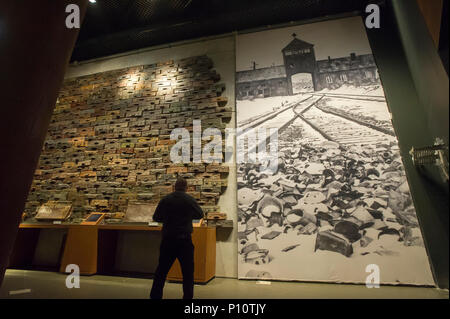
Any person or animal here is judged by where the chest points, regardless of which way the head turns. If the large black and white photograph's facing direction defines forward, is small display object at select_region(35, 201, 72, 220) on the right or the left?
on its right

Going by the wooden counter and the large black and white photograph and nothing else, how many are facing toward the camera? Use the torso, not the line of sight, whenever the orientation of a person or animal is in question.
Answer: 2

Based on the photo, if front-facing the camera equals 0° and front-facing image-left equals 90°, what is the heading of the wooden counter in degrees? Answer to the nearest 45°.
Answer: approximately 0°

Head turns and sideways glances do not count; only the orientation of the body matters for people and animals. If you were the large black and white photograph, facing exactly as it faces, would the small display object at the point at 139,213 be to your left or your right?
on your right

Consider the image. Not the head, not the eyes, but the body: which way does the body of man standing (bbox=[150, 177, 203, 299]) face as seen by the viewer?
away from the camera

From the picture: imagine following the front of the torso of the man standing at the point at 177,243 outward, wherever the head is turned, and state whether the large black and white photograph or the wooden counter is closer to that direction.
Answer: the wooden counter

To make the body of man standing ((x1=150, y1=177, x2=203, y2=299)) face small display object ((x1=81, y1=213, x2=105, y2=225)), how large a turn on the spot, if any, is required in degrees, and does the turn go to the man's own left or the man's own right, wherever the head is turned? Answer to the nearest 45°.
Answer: approximately 45° to the man's own left

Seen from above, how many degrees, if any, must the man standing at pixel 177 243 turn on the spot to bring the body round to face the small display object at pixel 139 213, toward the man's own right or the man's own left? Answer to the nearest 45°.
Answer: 0° — they already face it

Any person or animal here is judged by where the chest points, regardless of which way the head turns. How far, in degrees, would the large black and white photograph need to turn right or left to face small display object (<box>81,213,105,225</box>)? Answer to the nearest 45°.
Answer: approximately 90° to its right

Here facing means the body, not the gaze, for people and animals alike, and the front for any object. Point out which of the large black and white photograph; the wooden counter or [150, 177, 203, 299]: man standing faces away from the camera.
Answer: the man standing

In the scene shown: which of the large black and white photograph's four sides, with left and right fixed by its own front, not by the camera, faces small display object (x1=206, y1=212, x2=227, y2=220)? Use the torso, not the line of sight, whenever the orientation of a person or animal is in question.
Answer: right

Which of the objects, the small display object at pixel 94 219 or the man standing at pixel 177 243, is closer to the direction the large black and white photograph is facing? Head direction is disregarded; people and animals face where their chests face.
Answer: the man standing

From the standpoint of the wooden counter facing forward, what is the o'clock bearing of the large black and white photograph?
The large black and white photograph is roughly at 10 o'clock from the wooden counter.

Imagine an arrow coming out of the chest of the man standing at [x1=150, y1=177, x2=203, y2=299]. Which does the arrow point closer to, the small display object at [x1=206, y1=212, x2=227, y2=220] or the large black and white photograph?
the small display object

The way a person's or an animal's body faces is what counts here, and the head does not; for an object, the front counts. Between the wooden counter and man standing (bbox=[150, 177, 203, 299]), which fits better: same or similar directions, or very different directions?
very different directions

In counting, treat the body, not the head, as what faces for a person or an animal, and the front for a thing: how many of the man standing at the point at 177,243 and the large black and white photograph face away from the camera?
1

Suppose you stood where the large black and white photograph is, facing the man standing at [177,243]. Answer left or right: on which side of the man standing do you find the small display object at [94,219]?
right
